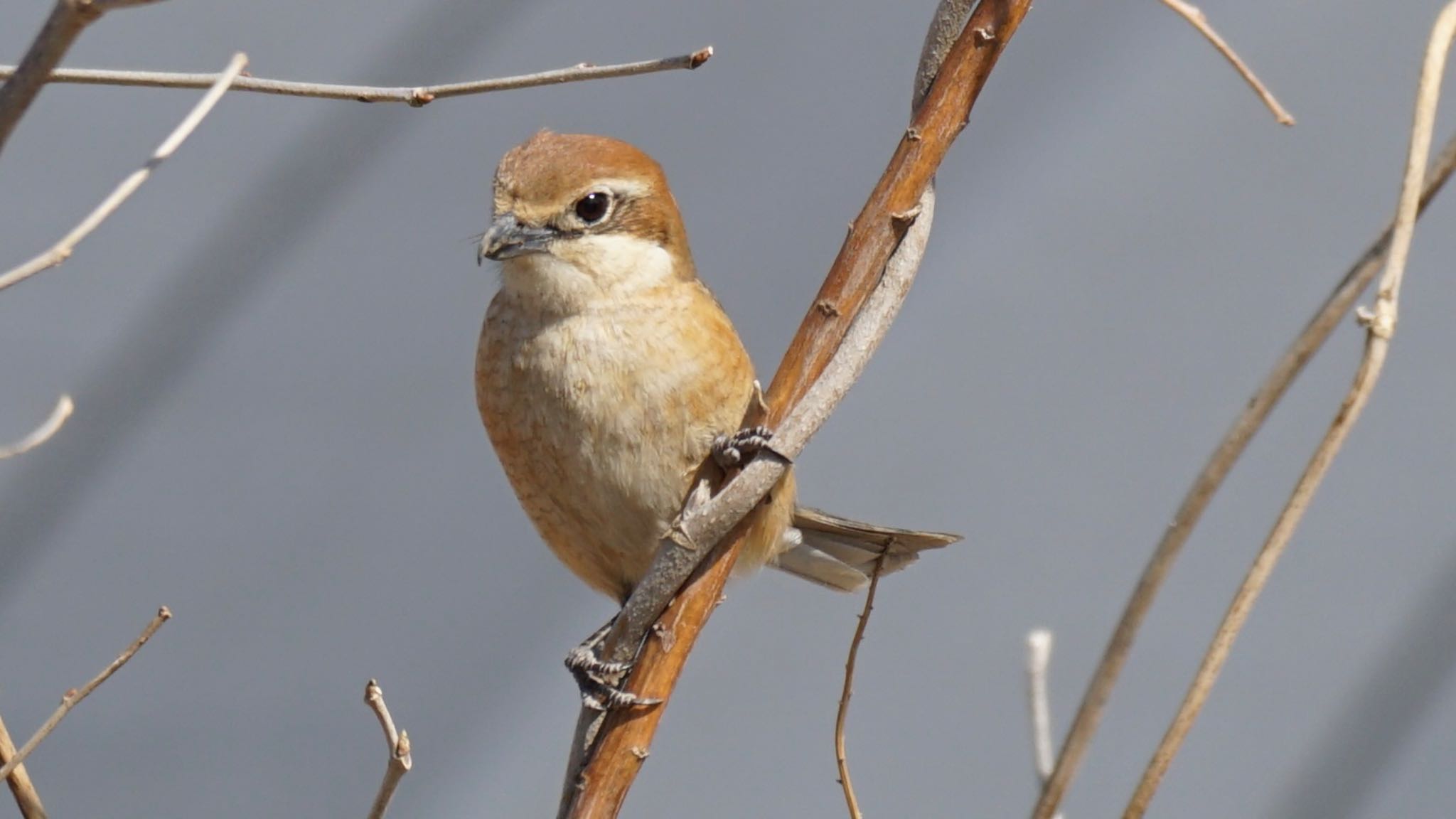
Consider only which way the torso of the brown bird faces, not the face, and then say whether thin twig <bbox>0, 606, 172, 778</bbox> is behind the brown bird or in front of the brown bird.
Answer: in front

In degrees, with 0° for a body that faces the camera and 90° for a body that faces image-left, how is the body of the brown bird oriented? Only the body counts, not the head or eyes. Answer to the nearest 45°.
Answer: approximately 45°

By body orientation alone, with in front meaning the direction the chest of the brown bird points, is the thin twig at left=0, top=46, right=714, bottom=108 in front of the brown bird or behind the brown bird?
in front
